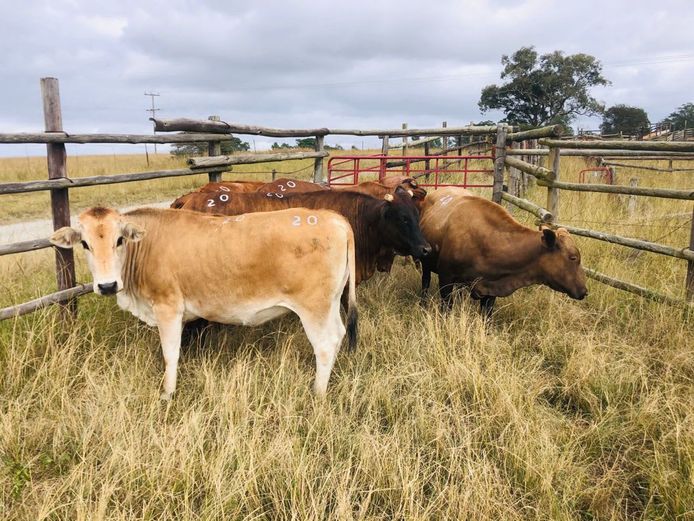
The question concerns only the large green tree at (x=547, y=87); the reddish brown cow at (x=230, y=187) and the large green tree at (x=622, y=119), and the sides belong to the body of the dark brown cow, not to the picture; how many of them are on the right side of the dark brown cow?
0

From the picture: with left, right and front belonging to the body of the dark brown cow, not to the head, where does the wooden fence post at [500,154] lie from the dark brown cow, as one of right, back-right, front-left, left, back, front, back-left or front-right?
front-left

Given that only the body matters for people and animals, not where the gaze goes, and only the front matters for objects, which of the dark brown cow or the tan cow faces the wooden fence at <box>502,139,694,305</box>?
the dark brown cow

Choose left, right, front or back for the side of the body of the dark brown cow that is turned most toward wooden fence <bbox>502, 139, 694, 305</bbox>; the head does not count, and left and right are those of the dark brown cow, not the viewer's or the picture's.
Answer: front

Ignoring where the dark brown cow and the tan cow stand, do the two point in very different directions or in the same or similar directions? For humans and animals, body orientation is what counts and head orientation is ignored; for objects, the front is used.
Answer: very different directions

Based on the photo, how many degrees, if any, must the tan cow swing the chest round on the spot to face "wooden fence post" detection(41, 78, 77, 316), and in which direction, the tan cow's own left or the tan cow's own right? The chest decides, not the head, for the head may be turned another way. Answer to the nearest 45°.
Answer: approximately 45° to the tan cow's own right

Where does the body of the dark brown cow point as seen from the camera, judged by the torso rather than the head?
to the viewer's right

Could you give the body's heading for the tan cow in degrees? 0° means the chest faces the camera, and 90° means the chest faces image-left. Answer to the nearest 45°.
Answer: approximately 90°

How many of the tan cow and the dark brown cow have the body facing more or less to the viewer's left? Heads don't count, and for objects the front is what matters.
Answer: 1

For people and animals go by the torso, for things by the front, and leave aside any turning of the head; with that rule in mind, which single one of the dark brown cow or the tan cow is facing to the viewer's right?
the dark brown cow
